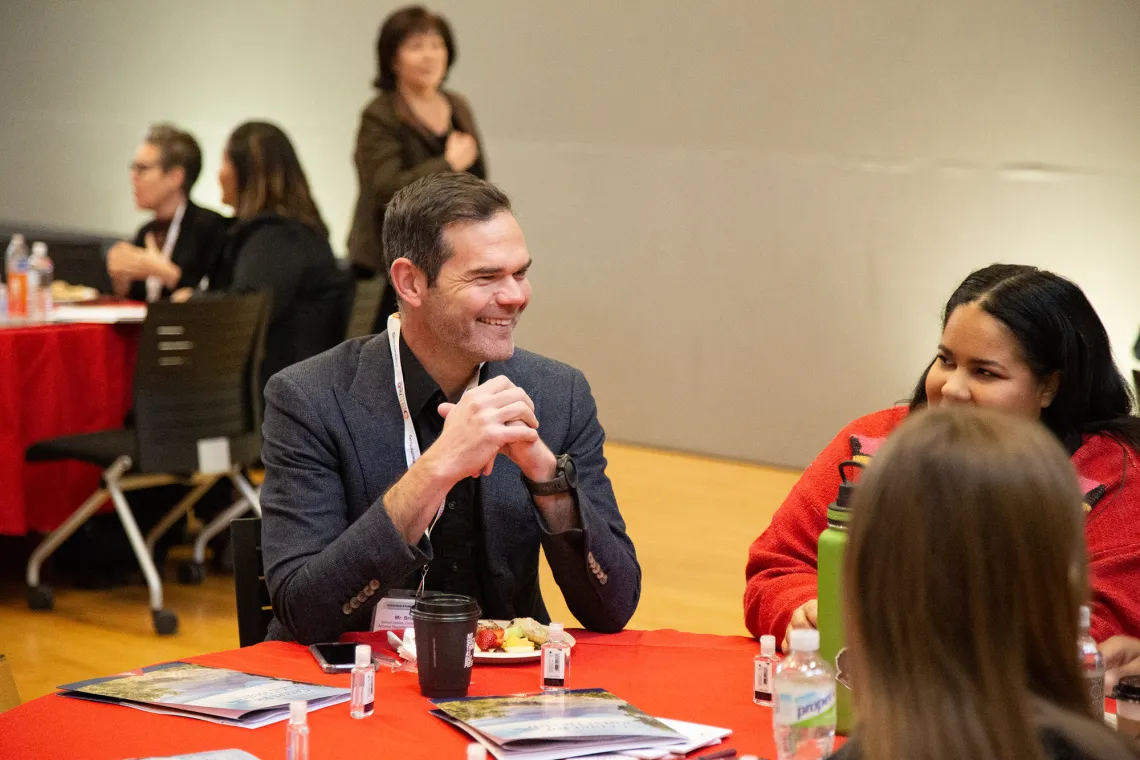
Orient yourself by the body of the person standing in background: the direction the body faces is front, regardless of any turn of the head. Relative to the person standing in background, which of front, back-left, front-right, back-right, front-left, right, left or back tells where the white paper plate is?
front-right

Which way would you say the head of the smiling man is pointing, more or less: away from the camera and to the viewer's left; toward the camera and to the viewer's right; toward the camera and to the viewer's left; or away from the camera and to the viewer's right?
toward the camera and to the viewer's right

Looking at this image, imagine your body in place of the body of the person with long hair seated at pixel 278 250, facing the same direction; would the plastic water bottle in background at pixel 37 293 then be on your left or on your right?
on your left

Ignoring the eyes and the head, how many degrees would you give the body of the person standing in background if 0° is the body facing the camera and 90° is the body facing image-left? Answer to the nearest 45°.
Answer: approximately 315°

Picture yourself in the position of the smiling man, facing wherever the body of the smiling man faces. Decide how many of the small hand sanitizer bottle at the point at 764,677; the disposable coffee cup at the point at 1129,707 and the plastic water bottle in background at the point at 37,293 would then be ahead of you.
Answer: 2

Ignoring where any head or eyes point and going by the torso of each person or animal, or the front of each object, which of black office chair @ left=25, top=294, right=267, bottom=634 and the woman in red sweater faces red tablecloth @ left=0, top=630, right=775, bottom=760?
the woman in red sweater

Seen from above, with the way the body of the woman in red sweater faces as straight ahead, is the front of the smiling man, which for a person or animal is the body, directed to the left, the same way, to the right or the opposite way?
to the left

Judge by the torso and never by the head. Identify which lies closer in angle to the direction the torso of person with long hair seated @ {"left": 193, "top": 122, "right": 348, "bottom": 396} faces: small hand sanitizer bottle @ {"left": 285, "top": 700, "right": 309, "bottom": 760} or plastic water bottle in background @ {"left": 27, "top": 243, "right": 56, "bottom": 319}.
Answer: the plastic water bottle in background

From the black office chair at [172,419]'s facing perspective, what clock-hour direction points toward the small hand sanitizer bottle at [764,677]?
The small hand sanitizer bottle is roughly at 7 o'clock from the black office chair.

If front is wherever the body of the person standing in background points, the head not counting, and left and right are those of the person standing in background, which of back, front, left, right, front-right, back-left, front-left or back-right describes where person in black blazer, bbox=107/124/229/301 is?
back-right

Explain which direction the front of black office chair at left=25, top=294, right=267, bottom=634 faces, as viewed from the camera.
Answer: facing away from the viewer and to the left of the viewer

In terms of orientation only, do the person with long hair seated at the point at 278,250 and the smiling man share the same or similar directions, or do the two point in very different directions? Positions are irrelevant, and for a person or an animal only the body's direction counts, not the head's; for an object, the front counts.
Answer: very different directions

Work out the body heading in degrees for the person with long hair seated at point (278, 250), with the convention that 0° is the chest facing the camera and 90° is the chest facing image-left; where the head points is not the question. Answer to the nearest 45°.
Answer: approximately 135°
